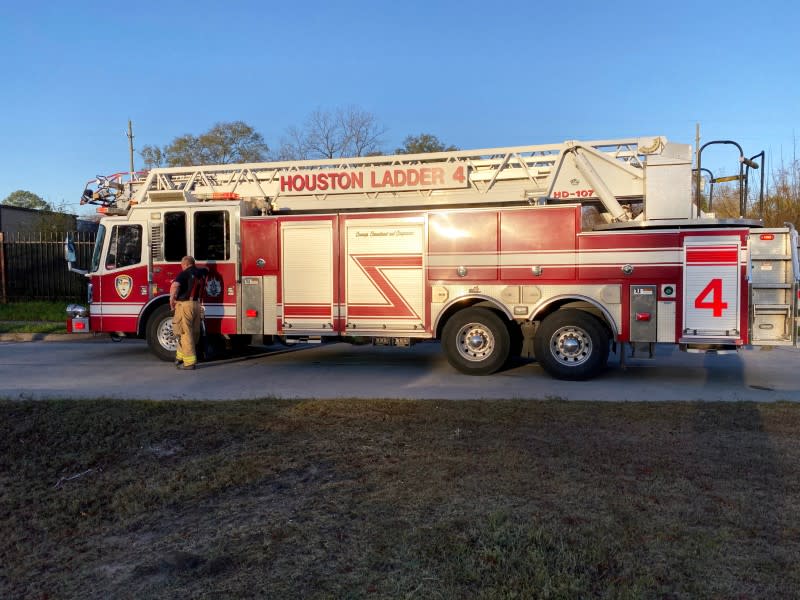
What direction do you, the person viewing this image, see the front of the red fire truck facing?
facing to the left of the viewer

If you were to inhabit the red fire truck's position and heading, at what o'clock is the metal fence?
The metal fence is roughly at 1 o'clock from the red fire truck.

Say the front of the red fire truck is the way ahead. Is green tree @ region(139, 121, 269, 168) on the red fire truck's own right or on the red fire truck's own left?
on the red fire truck's own right
